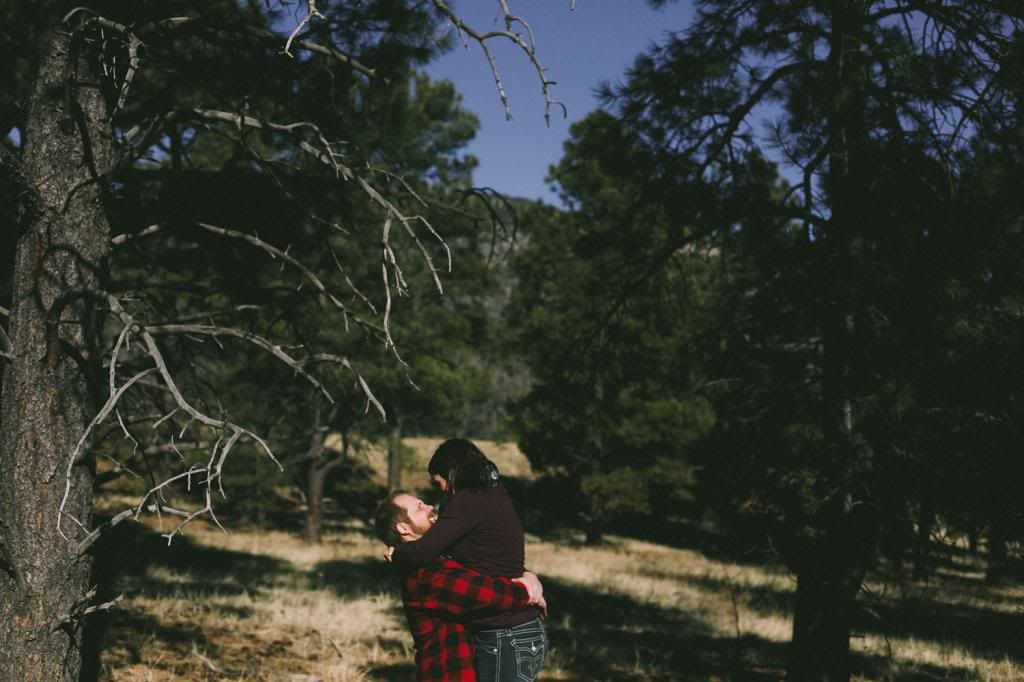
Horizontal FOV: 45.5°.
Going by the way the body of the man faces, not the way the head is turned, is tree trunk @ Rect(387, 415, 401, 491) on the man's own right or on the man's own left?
on the man's own left

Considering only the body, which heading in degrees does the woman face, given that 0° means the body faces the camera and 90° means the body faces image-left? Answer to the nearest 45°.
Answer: approximately 90°

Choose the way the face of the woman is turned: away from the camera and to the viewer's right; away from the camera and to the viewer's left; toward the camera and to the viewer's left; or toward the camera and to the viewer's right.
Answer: away from the camera and to the viewer's left

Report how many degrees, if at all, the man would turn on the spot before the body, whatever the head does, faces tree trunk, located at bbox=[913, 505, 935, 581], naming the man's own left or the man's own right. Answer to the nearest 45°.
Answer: approximately 45° to the man's own left

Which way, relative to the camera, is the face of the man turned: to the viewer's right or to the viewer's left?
to the viewer's right

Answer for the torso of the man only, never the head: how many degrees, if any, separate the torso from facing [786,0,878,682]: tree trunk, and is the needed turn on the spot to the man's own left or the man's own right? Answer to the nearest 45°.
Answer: approximately 45° to the man's own left

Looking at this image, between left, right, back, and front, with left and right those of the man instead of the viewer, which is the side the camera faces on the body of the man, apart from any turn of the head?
right

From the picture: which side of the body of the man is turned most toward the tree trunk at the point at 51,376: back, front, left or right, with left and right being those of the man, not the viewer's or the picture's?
back
